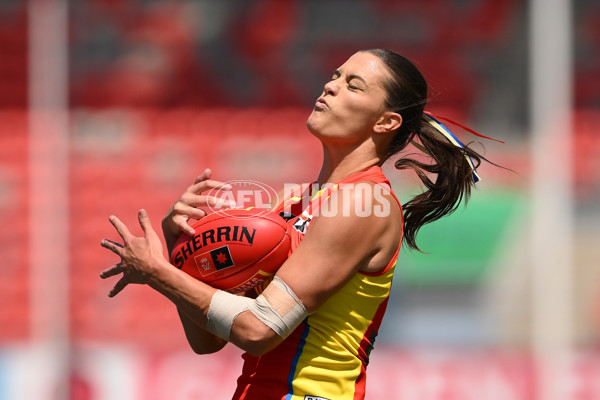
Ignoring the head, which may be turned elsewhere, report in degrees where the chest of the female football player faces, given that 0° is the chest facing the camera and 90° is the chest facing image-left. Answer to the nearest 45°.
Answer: approximately 90°
